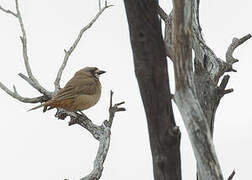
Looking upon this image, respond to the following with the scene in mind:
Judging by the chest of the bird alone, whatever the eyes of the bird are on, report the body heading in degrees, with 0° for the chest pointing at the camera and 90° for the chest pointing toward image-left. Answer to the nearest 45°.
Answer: approximately 270°
